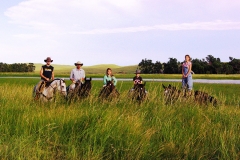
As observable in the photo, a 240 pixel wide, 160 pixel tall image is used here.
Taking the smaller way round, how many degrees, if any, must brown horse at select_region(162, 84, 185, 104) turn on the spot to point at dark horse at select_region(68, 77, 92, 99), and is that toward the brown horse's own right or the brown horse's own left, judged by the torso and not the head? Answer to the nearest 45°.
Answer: approximately 45° to the brown horse's own right

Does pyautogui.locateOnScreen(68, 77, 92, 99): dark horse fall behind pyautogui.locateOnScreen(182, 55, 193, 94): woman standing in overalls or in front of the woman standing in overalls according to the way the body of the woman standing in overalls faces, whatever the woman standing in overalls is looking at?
in front

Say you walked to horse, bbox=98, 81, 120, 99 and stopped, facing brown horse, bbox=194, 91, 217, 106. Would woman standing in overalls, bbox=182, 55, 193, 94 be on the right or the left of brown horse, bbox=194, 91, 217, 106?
left

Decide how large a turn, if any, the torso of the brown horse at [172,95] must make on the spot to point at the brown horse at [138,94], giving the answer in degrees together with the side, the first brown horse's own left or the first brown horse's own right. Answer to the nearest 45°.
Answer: approximately 45° to the first brown horse's own right

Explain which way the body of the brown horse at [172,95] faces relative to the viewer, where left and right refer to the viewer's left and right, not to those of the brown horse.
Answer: facing the viewer and to the left of the viewer

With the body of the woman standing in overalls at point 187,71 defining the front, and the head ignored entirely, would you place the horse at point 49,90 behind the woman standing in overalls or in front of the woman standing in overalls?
in front

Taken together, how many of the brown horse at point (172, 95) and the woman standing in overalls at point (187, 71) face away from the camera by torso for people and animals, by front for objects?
0

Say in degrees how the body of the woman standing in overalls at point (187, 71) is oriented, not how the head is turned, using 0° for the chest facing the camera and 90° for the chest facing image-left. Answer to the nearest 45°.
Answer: approximately 45°

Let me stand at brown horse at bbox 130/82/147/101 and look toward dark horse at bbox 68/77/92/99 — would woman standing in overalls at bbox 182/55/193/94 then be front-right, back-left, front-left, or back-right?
back-right

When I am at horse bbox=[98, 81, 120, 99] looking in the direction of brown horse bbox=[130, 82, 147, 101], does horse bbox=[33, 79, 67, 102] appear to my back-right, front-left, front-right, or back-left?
back-right
